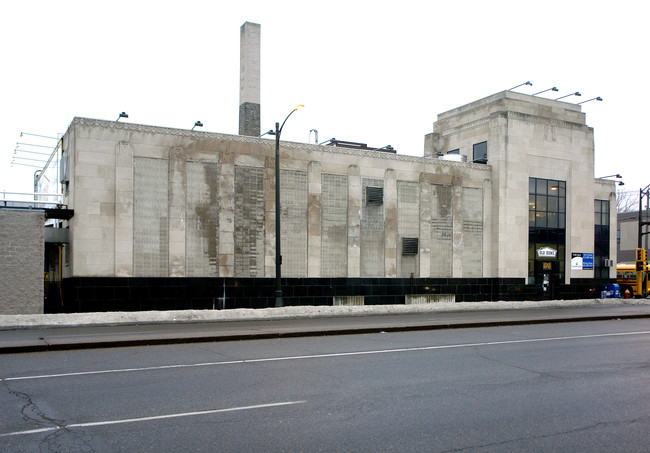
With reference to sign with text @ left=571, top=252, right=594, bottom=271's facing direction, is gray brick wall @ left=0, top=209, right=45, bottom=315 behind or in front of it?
in front

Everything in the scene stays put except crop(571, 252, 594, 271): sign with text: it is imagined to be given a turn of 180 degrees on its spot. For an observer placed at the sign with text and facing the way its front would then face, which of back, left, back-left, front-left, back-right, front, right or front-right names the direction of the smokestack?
back-left

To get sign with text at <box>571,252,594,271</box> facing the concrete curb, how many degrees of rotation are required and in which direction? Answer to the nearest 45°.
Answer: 0° — it already faces it

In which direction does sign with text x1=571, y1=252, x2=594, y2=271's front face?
toward the camera
